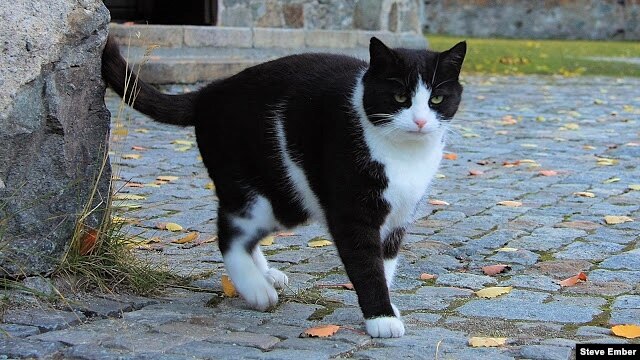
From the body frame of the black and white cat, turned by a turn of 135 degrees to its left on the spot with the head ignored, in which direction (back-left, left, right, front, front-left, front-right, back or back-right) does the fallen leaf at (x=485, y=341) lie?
back-right

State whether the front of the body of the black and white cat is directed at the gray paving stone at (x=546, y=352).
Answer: yes

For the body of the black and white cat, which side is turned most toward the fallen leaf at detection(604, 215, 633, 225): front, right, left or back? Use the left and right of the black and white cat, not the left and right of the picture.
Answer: left

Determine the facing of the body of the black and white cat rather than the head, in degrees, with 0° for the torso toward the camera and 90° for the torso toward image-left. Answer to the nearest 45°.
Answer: approximately 315°

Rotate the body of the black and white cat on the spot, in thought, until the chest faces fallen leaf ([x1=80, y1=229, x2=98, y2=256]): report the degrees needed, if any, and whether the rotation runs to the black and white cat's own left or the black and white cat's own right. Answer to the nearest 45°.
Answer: approximately 135° to the black and white cat's own right

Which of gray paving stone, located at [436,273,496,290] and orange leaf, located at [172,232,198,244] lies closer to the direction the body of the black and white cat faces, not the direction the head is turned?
the gray paving stone

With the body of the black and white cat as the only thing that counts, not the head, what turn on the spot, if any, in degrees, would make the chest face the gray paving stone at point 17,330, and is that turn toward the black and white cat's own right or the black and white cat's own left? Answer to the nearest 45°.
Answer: approximately 90° to the black and white cat's own right
